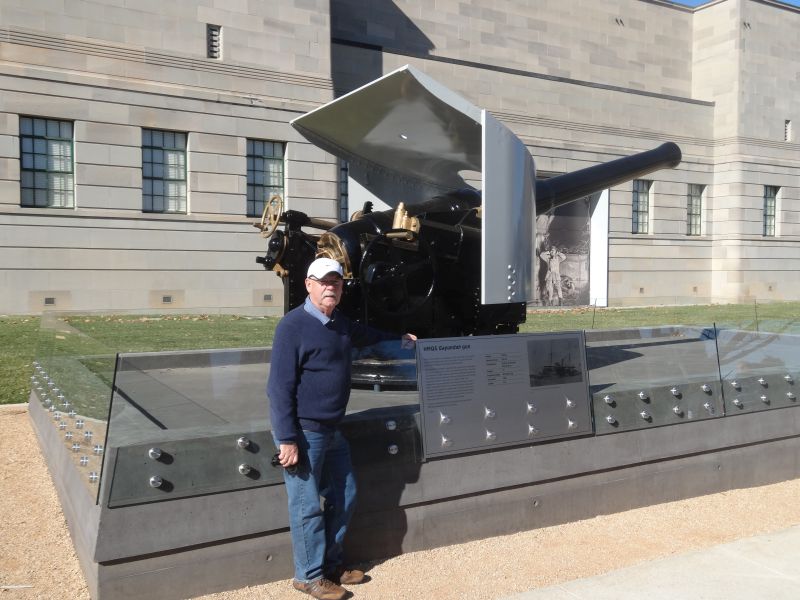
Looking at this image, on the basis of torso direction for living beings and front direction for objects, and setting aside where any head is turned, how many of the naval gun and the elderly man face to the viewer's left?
0

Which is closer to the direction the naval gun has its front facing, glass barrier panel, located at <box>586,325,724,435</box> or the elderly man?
the glass barrier panel

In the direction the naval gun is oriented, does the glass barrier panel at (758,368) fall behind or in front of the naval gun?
in front

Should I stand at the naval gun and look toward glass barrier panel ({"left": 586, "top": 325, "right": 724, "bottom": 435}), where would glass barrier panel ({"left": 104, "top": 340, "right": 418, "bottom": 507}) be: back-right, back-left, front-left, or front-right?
front-right

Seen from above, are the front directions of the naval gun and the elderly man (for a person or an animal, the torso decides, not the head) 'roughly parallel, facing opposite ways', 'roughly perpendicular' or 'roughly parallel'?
roughly perpendicular

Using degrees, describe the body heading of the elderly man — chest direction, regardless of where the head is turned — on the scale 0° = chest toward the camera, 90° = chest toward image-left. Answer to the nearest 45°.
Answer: approximately 315°

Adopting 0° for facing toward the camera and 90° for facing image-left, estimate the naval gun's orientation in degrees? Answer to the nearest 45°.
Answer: approximately 225°

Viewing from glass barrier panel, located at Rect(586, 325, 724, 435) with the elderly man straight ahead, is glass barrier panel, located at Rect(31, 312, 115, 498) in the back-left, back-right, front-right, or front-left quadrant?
front-right

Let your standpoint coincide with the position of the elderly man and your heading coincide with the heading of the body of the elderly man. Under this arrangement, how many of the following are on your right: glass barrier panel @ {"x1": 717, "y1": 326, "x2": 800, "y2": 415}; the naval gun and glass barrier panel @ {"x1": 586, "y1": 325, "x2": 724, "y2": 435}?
0

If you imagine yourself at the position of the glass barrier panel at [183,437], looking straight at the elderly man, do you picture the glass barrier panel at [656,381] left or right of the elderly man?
left

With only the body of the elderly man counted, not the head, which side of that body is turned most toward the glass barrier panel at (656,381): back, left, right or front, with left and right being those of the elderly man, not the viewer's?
left

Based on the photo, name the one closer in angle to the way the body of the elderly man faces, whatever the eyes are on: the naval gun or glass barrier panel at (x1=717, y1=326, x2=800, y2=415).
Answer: the glass barrier panel

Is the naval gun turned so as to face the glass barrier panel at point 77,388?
no
